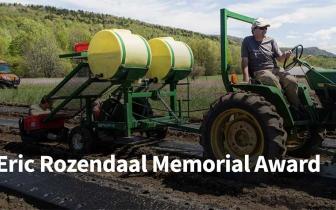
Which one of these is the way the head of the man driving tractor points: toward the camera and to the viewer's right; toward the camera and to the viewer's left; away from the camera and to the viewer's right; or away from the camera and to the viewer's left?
toward the camera and to the viewer's right

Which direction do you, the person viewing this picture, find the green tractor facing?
facing the viewer and to the right of the viewer
